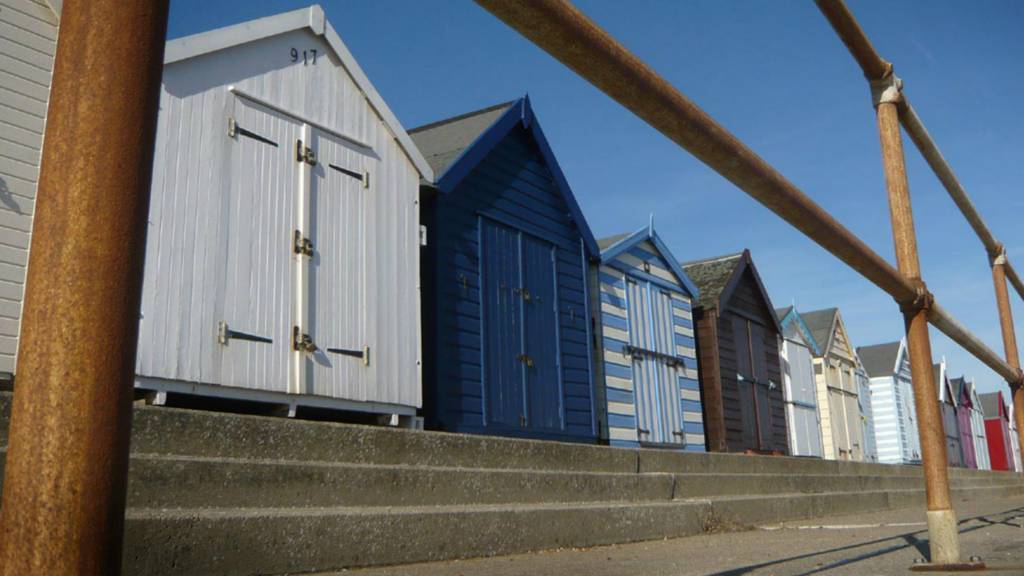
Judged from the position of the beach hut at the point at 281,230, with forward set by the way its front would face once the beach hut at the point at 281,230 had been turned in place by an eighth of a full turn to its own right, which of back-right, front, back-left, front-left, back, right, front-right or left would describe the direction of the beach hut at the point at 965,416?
back-left

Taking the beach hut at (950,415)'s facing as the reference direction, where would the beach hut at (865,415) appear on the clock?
the beach hut at (865,415) is roughly at 2 o'clock from the beach hut at (950,415).

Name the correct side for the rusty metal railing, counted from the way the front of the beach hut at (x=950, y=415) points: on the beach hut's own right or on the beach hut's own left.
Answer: on the beach hut's own right

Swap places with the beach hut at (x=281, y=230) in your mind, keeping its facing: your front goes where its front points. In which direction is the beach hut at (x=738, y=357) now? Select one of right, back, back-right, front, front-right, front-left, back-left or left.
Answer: left

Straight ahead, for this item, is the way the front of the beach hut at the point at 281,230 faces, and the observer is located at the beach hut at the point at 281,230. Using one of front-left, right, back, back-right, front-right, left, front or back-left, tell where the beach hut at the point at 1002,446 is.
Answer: left

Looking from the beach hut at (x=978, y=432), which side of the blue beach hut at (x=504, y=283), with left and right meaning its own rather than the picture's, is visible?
left

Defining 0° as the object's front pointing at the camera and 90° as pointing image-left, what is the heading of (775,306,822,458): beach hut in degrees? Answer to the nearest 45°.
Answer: approximately 315°

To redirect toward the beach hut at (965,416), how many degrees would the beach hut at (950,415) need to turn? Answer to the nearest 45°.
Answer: approximately 135° to its left

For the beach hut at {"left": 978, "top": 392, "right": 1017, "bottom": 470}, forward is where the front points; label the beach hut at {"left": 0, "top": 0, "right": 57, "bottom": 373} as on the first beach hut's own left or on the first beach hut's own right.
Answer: on the first beach hut's own right
